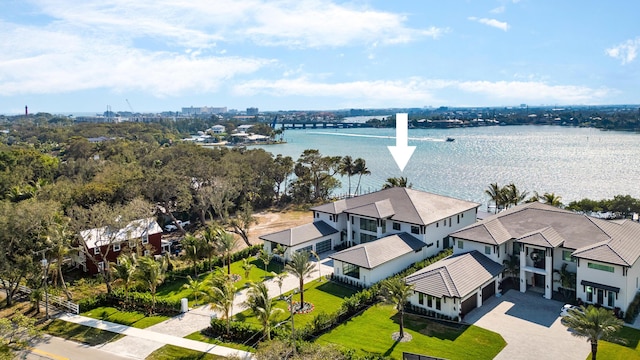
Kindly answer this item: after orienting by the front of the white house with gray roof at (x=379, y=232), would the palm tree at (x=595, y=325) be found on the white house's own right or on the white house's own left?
on the white house's own left

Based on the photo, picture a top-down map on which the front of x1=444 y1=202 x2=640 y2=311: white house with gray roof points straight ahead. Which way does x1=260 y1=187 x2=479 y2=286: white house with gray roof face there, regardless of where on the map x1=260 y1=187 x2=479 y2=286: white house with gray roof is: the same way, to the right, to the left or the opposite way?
the same way

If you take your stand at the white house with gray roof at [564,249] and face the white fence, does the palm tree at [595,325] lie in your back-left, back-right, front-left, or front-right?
front-left

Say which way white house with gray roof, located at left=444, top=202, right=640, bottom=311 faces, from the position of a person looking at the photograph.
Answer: facing the viewer and to the left of the viewer

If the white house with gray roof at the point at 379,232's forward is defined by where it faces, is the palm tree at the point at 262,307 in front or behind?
in front

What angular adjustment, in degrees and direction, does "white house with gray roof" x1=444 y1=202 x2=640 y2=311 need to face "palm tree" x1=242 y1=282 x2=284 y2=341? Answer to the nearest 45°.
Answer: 0° — it already faces it

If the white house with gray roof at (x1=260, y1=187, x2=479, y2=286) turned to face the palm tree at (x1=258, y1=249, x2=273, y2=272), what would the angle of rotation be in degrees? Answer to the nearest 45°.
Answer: approximately 45° to its right

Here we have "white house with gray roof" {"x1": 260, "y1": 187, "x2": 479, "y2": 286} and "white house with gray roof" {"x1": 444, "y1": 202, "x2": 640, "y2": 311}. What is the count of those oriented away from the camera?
0

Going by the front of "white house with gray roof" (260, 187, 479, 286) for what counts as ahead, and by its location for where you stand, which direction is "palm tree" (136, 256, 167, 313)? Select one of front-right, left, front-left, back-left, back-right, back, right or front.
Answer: front

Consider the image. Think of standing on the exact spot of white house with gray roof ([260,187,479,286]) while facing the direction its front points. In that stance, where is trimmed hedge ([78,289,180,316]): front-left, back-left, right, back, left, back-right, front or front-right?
front

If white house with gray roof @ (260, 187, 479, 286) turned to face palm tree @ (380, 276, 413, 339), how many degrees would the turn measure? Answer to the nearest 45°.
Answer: approximately 45° to its left

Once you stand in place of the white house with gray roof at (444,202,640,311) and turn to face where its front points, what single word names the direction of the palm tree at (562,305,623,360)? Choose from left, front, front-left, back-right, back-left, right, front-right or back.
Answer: front-left
